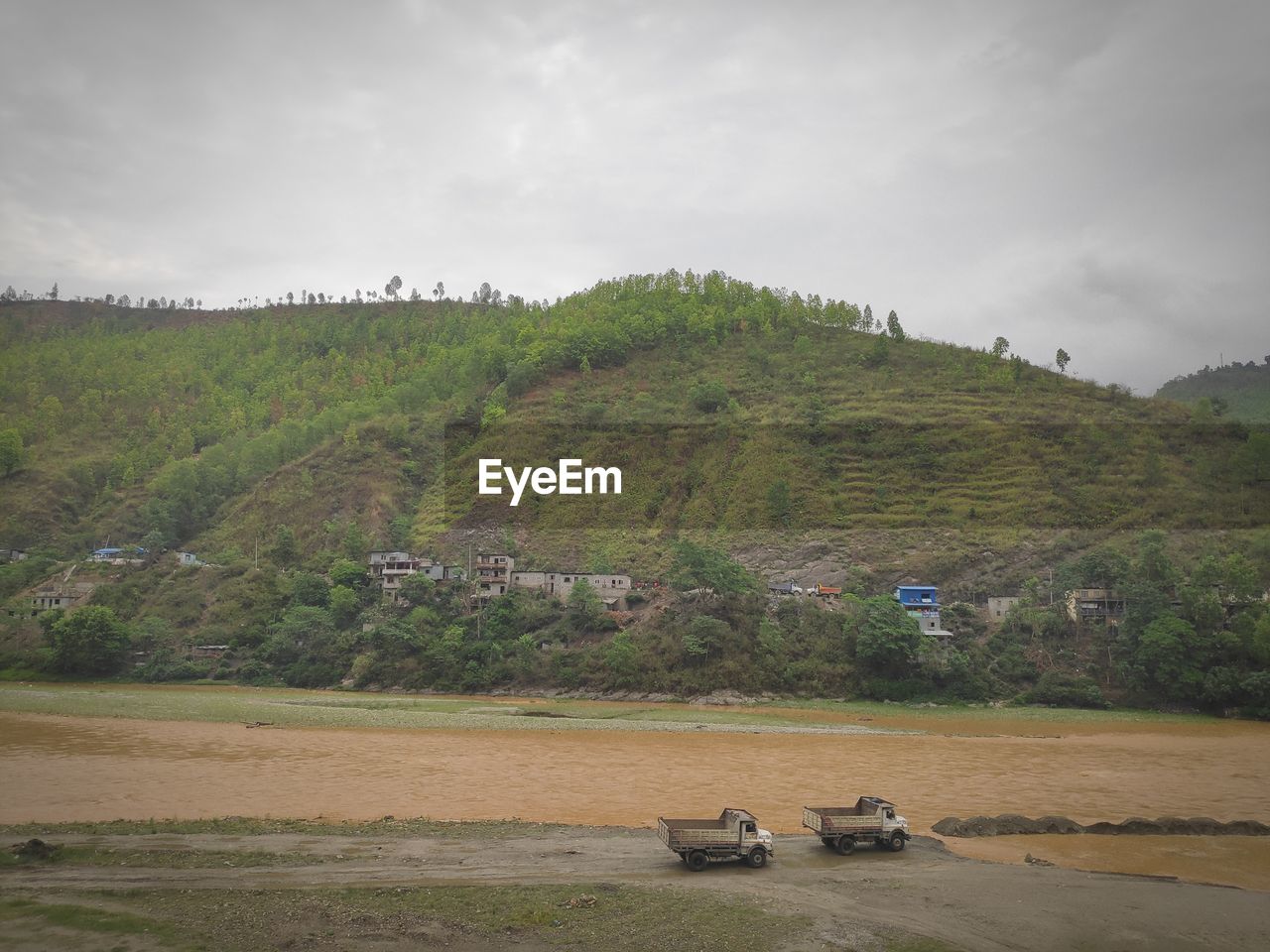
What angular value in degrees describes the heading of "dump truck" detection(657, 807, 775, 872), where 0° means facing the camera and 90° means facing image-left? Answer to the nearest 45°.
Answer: approximately 270°

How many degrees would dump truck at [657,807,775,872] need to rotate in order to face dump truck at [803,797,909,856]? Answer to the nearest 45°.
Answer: approximately 45° to its left
